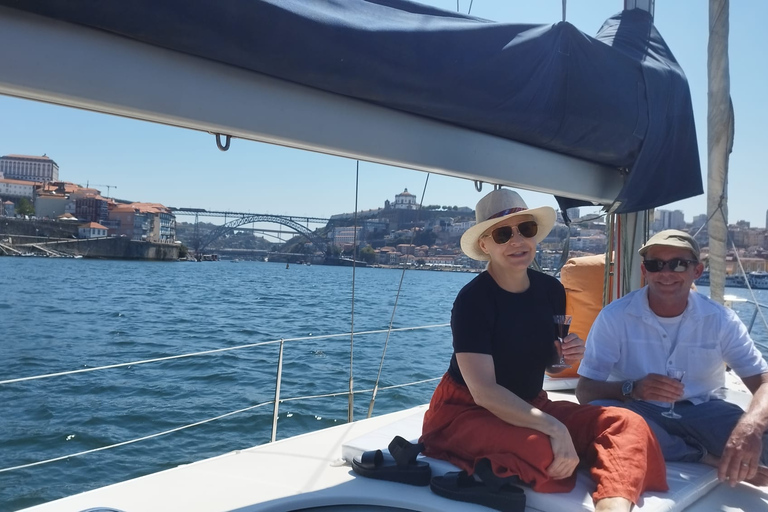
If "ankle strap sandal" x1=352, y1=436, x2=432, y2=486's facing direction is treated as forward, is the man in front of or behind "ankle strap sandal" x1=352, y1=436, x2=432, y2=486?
behind

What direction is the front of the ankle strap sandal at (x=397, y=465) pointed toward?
to the viewer's left

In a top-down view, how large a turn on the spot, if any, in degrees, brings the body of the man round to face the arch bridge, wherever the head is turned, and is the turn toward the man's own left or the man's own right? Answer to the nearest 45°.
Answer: approximately 135° to the man's own right

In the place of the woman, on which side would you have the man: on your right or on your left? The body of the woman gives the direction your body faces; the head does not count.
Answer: on your left

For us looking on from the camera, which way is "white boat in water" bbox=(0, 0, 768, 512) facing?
facing away from the viewer and to the right of the viewer

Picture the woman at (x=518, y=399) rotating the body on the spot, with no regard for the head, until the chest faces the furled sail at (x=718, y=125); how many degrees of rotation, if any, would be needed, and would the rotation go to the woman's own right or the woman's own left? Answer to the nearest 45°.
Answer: approximately 90° to the woman's own left

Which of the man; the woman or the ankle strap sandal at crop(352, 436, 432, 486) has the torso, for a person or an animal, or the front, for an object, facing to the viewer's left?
the ankle strap sandal

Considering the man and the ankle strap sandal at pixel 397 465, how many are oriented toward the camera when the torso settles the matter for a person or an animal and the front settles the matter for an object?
1

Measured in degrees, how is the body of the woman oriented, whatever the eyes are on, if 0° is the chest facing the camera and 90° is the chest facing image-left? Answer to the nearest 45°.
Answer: approximately 315°
